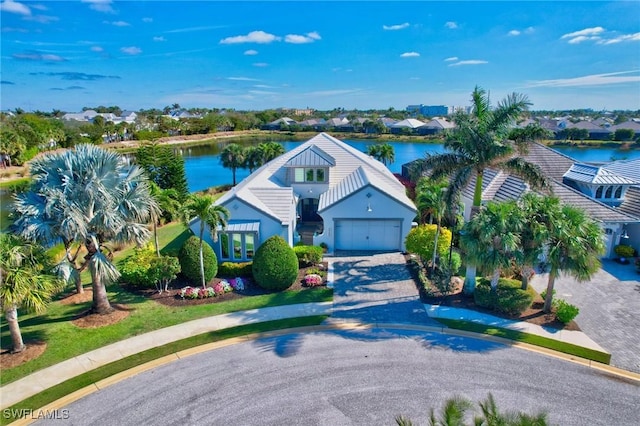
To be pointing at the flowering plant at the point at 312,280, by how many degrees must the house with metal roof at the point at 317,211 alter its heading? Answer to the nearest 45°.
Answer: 0° — it already faces it

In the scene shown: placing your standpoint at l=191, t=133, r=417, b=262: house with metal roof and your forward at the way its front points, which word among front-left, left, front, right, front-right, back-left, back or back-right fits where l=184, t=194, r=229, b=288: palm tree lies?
front-right

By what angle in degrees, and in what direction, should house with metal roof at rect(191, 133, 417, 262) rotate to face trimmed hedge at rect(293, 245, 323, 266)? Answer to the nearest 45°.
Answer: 0° — it already faces it

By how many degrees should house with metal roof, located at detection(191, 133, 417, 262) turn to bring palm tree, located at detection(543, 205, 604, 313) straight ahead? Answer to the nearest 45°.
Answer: approximately 45° to its left

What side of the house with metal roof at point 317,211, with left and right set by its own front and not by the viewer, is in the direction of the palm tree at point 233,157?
back

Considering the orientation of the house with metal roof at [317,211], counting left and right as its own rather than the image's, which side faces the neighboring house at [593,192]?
left

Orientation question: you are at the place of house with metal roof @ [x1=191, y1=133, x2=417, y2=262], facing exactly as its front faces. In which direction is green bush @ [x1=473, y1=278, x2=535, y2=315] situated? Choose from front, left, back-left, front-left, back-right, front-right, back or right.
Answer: front-left

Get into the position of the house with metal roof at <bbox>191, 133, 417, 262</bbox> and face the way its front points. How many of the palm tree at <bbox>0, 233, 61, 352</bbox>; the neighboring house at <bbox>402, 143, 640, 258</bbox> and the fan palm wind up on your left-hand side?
1

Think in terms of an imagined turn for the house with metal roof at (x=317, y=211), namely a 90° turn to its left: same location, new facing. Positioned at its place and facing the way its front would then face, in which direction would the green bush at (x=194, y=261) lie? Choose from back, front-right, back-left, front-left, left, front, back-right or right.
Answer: back-right

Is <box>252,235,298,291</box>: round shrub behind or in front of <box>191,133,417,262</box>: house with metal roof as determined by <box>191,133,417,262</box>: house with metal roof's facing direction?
in front

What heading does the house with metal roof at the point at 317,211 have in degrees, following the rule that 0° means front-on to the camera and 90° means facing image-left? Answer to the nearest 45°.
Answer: approximately 0°
